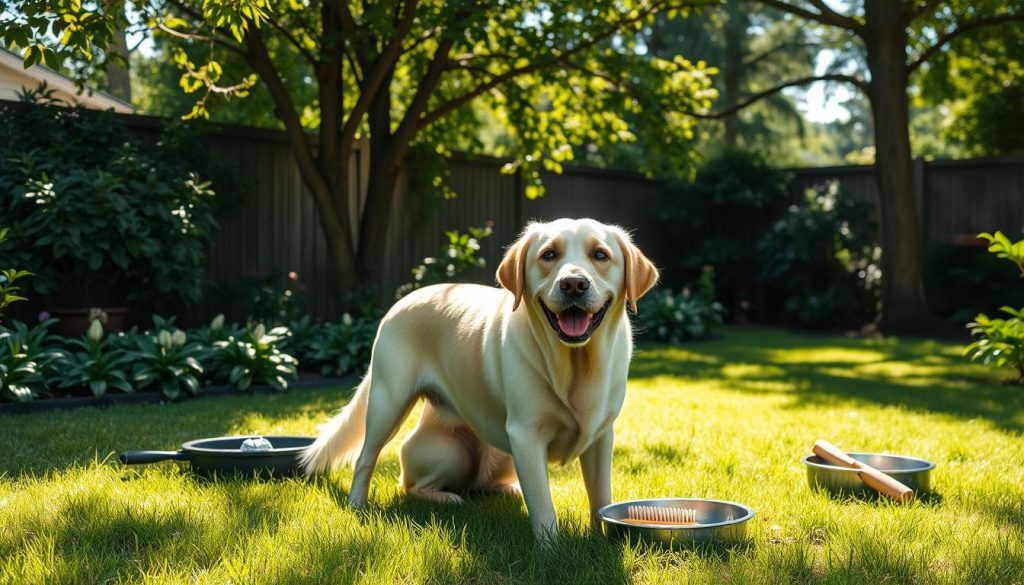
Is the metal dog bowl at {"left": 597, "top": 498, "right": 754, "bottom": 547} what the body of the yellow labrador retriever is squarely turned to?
yes

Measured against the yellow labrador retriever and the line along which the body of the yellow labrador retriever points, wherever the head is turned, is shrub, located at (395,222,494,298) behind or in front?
behind

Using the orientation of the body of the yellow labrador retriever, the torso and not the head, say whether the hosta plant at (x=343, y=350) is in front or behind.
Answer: behind

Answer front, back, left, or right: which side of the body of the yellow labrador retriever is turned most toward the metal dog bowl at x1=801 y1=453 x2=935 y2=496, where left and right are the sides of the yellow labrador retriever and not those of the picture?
left

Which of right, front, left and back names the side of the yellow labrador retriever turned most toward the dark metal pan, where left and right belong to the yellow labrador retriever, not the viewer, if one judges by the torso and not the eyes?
back

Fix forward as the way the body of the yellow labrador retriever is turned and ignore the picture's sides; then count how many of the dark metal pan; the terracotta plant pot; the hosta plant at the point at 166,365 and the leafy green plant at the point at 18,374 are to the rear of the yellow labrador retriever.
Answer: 4

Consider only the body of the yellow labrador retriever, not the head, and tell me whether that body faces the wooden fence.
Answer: no

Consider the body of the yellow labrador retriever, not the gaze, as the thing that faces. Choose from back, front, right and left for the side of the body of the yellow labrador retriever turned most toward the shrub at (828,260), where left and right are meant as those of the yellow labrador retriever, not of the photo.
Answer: left

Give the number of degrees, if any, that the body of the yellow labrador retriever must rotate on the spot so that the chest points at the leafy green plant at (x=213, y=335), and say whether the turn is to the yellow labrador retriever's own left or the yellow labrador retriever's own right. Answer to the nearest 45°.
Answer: approximately 180°

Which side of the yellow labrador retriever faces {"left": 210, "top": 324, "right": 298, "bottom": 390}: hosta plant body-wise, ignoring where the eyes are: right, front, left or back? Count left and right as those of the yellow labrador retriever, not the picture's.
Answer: back

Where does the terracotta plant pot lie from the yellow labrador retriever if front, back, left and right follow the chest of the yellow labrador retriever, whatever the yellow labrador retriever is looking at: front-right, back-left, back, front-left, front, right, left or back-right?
back

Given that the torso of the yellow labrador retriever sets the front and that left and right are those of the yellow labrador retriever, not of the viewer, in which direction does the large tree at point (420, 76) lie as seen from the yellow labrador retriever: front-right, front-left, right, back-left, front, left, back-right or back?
back-left

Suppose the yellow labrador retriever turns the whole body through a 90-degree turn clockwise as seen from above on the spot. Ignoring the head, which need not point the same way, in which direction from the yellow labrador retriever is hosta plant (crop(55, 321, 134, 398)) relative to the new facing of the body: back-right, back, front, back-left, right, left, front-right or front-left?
right

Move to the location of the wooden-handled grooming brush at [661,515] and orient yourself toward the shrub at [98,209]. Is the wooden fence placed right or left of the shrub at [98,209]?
right

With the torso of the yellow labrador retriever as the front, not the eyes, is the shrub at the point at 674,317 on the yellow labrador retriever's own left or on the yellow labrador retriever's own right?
on the yellow labrador retriever's own left

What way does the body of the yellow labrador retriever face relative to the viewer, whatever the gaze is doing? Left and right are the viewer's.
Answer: facing the viewer and to the right of the viewer
